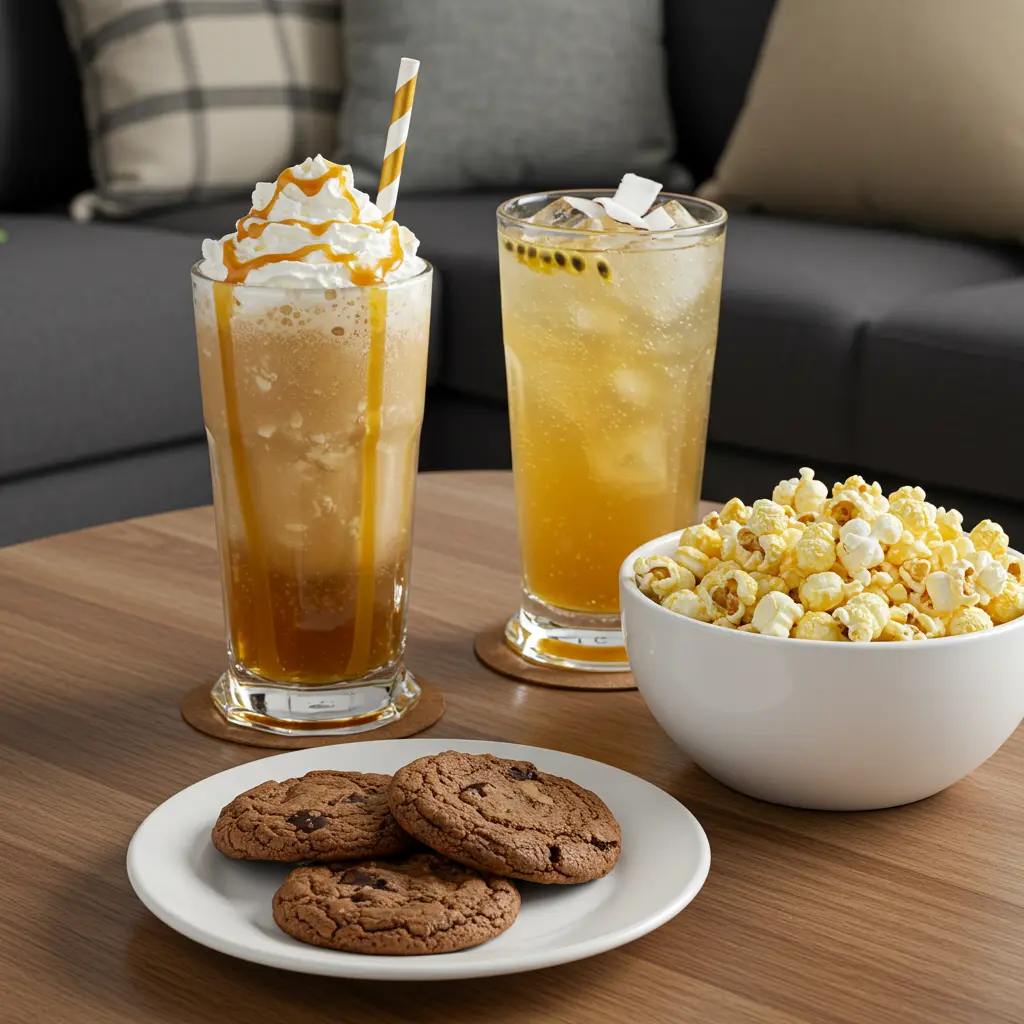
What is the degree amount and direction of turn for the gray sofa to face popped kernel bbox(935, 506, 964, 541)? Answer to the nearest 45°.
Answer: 0° — it already faces it

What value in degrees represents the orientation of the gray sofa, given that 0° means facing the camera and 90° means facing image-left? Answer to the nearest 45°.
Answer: approximately 0°

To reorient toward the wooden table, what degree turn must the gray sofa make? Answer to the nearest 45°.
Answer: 0° — it already faces it

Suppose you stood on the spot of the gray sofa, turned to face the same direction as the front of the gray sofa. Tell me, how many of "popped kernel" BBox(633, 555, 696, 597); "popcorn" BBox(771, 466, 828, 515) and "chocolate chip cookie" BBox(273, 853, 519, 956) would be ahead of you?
3

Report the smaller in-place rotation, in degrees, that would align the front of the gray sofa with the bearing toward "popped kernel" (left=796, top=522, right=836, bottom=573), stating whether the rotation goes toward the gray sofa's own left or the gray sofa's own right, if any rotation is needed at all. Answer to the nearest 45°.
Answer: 0° — it already faces it

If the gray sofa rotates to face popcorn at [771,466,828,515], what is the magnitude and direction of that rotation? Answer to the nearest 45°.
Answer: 0° — it already faces it

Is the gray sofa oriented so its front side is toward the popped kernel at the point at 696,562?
yes

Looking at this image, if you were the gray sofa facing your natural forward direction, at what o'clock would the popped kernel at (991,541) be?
The popped kernel is roughly at 12 o'clock from the gray sofa.
